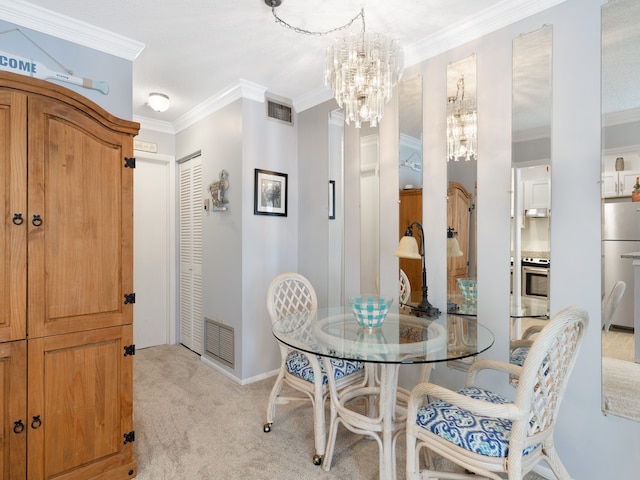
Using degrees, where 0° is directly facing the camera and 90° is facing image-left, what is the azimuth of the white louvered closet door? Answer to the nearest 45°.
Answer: approximately 45°

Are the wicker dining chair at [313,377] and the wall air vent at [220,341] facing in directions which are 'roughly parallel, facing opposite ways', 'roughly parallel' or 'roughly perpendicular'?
roughly perpendicular

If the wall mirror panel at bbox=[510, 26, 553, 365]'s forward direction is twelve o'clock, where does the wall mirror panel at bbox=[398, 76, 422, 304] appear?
the wall mirror panel at bbox=[398, 76, 422, 304] is roughly at 2 o'clock from the wall mirror panel at bbox=[510, 26, 553, 365].

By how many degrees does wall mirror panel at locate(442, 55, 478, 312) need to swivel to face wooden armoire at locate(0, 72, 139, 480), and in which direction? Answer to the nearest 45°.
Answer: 0° — it already faces it

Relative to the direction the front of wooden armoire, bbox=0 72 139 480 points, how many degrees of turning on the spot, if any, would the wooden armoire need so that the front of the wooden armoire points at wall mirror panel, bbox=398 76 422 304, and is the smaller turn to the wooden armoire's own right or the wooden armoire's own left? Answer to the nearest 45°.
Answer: approximately 45° to the wooden armoire's own left

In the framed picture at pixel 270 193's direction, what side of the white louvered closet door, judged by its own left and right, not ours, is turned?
left

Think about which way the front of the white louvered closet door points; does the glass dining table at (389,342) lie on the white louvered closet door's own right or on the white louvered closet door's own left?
on the white louvered closet door's own left

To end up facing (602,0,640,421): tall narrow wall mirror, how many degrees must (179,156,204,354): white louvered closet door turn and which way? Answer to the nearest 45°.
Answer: approximately 90° to its left

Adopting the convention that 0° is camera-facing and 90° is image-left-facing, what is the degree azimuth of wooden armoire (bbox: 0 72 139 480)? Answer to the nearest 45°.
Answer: approximately 315°

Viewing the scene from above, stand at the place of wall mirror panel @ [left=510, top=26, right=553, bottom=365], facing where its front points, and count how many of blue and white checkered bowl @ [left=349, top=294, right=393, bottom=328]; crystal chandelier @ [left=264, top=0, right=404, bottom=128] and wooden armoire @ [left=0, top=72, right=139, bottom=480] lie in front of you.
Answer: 3

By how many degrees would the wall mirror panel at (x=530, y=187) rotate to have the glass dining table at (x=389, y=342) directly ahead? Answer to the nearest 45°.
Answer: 0° — it already faces it

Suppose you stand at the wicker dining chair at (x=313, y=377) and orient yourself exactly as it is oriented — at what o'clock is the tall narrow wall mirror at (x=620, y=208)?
The tall narrow wall mirror is roughly at 11 o'clock from the wicker dining chair.
